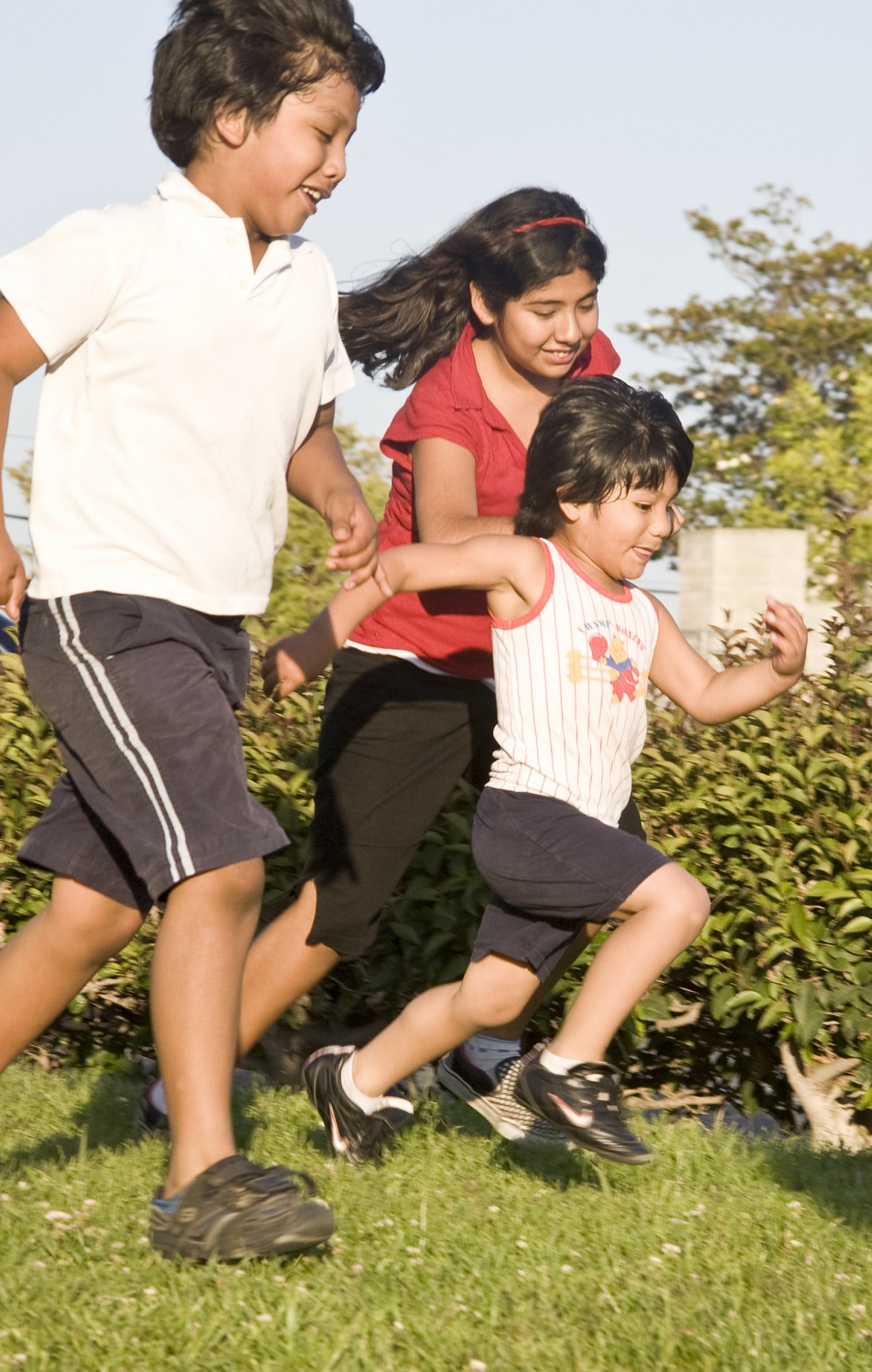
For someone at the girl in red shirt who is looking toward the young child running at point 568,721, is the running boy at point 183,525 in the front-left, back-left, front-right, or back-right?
front-right

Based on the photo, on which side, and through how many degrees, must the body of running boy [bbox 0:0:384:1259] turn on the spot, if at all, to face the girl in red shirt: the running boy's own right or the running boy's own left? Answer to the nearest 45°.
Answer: approximately 90° to the running boy's own left

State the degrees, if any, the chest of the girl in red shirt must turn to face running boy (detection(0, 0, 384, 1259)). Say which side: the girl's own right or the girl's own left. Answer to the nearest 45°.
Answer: approximately 90° to the girl's own right

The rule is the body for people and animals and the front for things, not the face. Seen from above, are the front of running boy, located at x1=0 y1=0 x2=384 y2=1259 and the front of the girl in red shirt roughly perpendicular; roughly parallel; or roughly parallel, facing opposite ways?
roughly parallel

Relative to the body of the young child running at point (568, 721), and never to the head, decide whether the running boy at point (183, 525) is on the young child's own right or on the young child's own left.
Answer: on the young child's own right

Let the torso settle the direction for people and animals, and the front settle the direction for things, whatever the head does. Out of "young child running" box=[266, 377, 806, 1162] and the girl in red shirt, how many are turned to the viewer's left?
0

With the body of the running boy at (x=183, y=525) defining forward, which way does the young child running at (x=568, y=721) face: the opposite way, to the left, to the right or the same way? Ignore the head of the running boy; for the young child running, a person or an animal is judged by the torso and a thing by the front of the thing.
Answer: the same way

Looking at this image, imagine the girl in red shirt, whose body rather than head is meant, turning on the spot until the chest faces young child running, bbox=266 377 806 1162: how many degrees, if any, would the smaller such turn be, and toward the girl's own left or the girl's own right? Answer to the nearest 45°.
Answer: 0° — they already face them

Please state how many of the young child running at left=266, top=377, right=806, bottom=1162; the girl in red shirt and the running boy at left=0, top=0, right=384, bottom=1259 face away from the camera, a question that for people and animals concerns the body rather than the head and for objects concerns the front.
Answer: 0

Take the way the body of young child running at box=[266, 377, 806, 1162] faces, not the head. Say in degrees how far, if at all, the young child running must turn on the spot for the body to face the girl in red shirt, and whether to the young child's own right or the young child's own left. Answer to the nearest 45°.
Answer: approximately 180°

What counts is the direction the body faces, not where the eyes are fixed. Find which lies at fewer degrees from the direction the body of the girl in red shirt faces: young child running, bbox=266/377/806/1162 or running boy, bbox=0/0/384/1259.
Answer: the young child running

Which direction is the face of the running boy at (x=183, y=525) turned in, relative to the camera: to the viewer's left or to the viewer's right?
to the viewer's right

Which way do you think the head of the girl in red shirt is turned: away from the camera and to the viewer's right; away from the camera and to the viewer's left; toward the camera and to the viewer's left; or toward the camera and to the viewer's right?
toward the camera and to the viewer's right

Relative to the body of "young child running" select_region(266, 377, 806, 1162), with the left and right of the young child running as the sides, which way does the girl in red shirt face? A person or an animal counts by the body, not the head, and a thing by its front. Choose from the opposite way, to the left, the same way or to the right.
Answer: the same way

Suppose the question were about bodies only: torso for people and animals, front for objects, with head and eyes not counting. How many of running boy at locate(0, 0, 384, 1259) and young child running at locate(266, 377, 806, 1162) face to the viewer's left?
0

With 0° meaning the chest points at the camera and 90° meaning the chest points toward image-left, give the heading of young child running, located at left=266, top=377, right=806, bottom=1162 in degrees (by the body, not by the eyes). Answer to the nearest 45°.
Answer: approximately 315°
